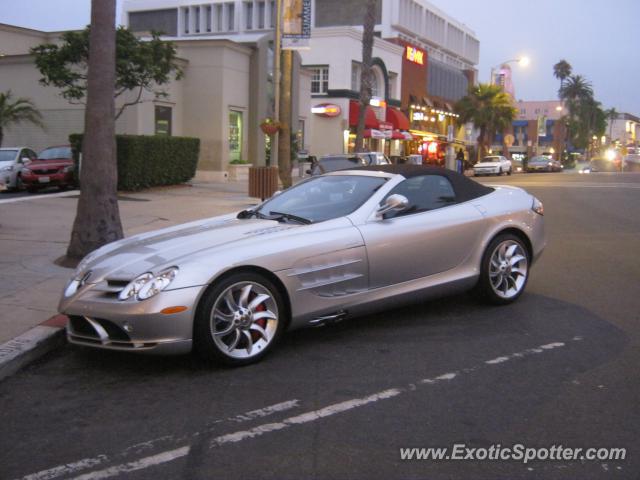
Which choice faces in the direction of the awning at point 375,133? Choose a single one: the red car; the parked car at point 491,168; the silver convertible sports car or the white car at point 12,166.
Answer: the parked car

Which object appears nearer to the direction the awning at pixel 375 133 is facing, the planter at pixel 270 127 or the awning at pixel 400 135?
the planter

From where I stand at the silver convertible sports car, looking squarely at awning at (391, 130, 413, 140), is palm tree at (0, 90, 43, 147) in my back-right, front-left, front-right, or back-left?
front-left

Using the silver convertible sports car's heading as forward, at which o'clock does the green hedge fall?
The green hedge is roughly at 4 o'clock from the silver convertible sports car.

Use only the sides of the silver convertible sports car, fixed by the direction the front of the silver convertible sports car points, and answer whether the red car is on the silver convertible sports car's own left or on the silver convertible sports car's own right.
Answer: on the silver convertible sports car's own right

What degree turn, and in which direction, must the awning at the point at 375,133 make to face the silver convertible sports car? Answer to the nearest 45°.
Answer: approximately 45° to its right

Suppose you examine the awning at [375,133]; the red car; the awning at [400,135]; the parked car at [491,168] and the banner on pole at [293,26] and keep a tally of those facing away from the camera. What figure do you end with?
0

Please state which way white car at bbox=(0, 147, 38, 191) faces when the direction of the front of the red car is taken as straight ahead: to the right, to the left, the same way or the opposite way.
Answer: the same way

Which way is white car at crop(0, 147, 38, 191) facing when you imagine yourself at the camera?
facing the viewer and to the left of the viewer

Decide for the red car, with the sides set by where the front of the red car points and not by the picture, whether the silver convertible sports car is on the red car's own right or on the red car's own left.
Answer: on the red car's own left

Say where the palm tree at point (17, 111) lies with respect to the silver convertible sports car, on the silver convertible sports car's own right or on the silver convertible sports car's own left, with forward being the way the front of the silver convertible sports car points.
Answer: on the silver convertible sports car's own right

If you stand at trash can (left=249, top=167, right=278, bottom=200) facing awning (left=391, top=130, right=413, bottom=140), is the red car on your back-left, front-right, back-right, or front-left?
front-left

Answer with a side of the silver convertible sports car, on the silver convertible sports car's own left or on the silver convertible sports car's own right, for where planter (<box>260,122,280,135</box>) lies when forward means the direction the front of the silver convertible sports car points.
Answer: on the silver convertible sports car's own right

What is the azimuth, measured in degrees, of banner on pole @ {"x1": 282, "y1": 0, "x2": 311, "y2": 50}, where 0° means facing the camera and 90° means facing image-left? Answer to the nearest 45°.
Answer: approximately 0°
